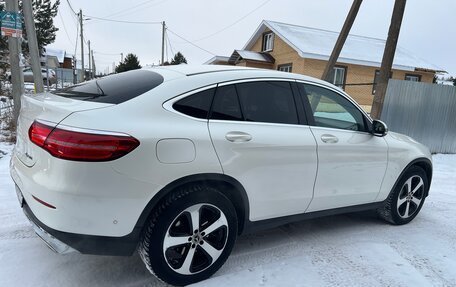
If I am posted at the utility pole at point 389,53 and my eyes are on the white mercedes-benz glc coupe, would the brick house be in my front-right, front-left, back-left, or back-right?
back-right

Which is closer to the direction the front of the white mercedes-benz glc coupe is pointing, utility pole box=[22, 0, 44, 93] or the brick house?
the brick house

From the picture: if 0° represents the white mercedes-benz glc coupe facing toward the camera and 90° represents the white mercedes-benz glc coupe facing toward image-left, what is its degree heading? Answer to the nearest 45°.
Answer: approximately 225°

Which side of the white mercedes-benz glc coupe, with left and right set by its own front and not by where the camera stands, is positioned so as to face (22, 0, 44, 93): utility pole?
left

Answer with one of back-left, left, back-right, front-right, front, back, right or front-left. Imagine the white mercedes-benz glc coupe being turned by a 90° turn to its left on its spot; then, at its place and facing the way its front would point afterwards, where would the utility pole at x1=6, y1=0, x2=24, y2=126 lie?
front

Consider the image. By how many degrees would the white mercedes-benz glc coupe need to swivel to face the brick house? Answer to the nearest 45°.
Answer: approximately 45° to its left

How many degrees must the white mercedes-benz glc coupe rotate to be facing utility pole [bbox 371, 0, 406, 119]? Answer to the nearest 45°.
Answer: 0° — it already faces it

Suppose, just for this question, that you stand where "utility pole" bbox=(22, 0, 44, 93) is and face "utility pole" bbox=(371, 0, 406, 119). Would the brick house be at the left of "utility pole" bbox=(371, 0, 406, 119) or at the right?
left
